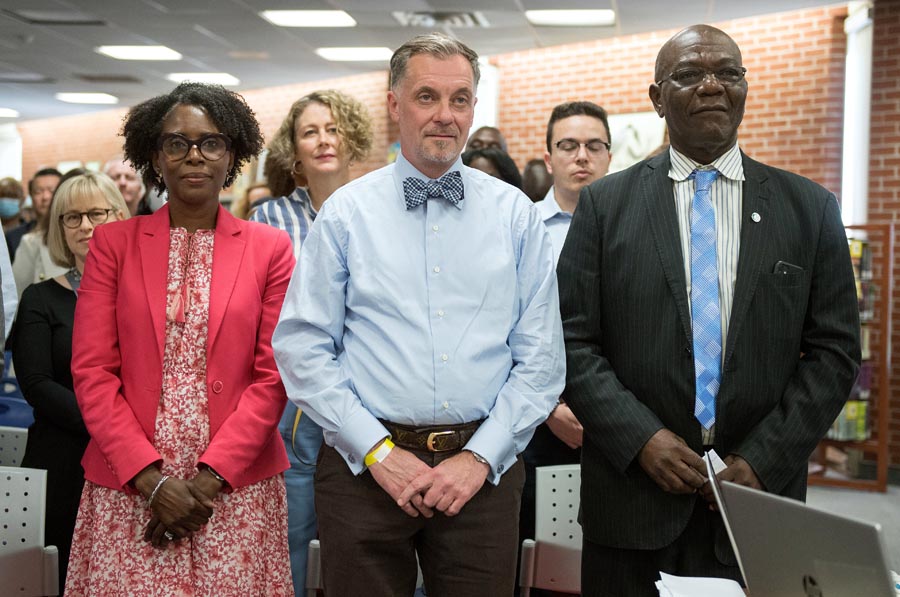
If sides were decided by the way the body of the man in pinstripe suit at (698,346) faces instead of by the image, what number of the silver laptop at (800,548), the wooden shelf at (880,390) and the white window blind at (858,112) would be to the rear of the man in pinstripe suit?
2

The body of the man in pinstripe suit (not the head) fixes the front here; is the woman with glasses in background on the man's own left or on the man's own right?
on the man's own right

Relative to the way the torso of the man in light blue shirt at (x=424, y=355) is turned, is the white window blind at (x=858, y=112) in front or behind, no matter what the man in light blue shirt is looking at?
behind

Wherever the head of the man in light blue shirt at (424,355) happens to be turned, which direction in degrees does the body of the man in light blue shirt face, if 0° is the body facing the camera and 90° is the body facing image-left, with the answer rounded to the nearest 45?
approximately 0°

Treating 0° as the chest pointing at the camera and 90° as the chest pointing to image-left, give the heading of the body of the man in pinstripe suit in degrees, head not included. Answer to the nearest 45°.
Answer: approximately 0°
